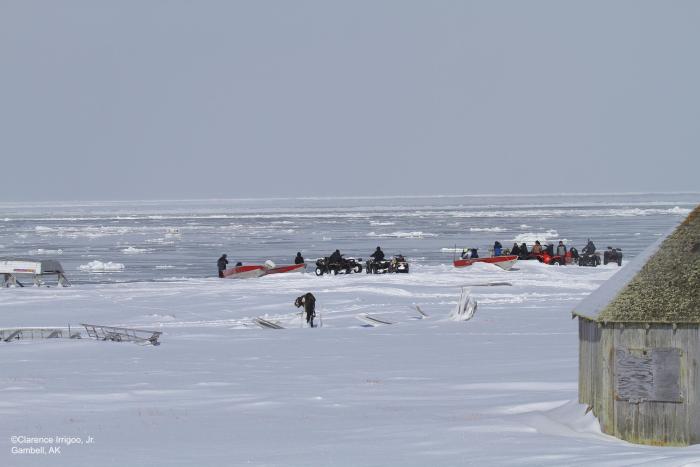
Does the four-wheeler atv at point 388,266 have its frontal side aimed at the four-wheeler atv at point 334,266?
no

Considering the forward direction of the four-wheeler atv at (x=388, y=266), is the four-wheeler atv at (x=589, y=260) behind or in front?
in front

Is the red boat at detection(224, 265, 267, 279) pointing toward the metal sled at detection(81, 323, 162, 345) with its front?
no
